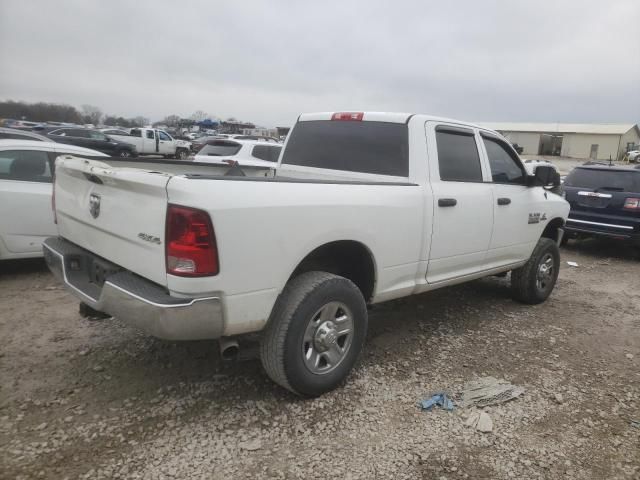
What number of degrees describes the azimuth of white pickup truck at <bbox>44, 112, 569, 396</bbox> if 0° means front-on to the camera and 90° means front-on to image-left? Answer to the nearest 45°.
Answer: approximately 225°

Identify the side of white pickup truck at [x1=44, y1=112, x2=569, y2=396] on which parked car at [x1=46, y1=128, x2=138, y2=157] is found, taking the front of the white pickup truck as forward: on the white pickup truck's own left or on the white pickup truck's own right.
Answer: on the white pickup truck's own left

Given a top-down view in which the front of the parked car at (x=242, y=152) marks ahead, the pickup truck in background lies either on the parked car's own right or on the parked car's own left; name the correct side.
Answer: on the parked car's own left

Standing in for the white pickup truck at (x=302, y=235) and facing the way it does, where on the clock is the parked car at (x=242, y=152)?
The parked car is roughly at 10 o'clock from the white pickup truck.

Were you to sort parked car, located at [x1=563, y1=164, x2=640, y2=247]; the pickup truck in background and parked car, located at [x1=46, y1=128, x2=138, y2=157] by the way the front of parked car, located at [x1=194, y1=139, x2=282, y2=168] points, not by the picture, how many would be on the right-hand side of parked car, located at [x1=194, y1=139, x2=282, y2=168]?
1

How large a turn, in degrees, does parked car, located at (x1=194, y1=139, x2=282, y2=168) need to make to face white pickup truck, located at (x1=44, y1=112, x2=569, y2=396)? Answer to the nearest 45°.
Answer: approximately 135° to its right

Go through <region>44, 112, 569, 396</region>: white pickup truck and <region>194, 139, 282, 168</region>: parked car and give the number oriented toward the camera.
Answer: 0

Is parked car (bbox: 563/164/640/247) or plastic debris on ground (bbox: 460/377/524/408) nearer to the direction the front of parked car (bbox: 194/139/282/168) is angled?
the parked car

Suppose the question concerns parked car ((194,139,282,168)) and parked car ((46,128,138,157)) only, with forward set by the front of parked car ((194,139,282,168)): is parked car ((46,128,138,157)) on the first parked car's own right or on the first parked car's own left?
on the first parked car's own left

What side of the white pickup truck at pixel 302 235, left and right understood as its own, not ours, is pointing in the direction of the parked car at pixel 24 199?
left

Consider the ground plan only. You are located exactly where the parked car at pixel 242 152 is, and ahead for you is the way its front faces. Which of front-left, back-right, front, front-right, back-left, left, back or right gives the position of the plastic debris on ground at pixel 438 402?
back-right

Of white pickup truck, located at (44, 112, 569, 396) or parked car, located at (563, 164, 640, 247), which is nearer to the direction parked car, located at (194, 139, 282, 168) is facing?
the parked car

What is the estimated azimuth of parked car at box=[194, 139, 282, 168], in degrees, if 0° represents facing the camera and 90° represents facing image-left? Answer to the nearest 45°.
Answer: approximately 225°
